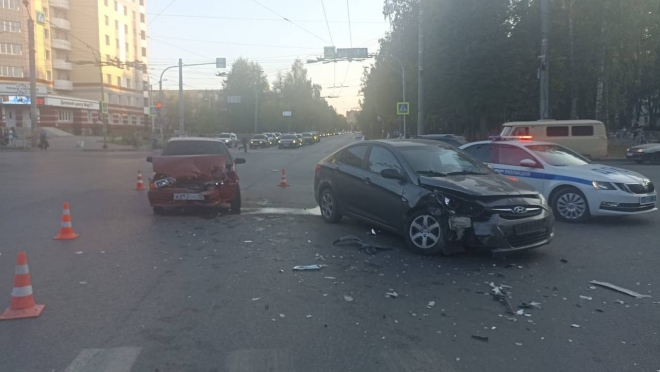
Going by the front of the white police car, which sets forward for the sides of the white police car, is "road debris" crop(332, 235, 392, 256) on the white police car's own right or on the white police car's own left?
on the white police car's own right

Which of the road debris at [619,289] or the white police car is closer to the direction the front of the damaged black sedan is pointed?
the road debris

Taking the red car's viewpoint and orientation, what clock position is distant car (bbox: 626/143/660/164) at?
The distant car is roughly at 8 o'clock from the red car.

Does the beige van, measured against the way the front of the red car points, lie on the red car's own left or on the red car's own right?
on the red car's own left

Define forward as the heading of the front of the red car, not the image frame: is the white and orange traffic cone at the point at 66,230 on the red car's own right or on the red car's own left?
on the red car's own right

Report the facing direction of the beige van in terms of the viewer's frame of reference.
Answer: facing to the left of the viewer

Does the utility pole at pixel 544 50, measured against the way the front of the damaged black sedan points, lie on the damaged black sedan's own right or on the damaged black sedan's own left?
on the damaged black sedan's own left

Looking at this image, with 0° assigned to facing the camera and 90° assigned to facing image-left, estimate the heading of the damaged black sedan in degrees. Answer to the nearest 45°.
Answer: approximately 315°

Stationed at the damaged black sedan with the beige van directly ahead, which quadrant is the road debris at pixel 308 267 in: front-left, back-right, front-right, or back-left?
back-left

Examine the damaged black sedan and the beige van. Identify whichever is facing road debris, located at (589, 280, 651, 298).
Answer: the damaged black sedan

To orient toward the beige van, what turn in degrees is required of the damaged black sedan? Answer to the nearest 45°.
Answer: approximately 135° to its left

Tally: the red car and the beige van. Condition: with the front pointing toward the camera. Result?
1
